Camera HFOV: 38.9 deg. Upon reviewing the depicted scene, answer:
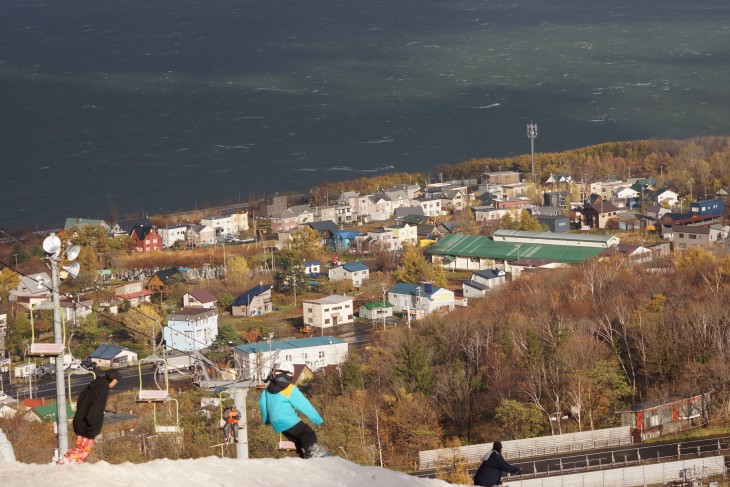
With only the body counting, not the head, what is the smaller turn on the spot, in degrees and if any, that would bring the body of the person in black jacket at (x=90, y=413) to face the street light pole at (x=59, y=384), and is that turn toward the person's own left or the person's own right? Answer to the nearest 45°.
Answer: approximately 90° to the person's own left

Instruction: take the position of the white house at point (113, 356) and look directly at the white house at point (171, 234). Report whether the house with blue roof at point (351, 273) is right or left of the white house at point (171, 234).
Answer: right
